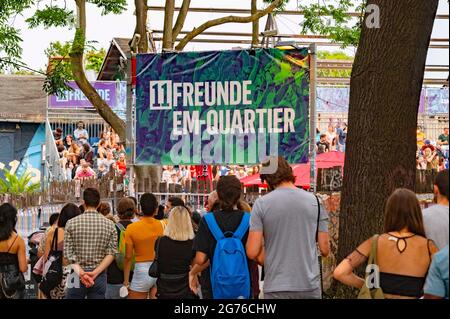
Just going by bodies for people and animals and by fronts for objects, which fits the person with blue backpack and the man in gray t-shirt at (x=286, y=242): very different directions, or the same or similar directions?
same or similar directions

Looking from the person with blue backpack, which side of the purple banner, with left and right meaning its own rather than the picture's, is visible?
front

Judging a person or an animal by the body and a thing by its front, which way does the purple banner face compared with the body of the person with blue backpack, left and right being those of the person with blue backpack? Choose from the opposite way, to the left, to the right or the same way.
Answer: the opposite way

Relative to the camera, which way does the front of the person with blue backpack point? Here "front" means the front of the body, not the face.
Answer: away from the camera

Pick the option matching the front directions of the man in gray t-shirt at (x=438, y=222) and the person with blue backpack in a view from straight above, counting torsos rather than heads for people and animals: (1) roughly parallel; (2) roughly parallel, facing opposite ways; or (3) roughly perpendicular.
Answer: roughly parallel

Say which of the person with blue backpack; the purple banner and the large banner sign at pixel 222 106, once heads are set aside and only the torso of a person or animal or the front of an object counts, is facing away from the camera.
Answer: the person with blue backpack

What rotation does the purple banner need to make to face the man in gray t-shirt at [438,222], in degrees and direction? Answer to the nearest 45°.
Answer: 0° — it already faces them

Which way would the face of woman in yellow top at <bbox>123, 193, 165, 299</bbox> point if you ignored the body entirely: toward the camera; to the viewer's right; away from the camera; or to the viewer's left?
away from the camera

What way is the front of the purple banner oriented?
toward the camera

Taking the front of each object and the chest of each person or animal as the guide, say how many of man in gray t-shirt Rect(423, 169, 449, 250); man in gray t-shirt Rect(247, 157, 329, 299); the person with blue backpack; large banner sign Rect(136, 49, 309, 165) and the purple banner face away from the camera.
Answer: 3

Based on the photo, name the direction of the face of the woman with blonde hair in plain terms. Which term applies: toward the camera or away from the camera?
away from the camera

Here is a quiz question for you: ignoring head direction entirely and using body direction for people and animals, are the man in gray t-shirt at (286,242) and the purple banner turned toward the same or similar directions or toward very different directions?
very different directions

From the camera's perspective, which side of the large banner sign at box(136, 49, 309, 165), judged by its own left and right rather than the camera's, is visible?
front

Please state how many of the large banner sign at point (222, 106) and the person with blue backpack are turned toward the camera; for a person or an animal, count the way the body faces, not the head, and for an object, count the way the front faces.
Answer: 1

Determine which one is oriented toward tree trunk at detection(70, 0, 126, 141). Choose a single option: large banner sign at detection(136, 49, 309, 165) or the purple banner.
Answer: the purple banner

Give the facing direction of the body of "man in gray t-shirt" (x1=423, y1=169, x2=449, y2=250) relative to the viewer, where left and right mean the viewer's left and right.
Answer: facing away from the viewer

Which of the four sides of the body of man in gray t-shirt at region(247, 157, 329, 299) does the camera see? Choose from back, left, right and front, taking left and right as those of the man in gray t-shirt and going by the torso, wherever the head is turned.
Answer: back

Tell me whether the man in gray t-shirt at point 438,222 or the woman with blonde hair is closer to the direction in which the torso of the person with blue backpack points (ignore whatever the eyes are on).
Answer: the woman with blonde hair

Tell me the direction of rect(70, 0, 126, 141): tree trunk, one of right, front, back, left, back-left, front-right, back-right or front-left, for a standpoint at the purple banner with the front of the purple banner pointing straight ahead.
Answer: front

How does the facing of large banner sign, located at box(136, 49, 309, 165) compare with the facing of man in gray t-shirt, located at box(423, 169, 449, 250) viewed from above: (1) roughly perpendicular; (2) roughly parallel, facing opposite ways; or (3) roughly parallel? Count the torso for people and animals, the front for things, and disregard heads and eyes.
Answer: roughly parallel, facing opposite ways
